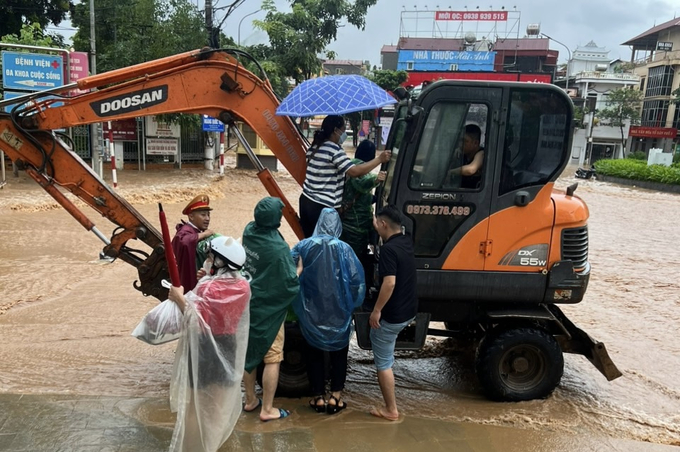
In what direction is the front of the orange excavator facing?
to the viewer's left

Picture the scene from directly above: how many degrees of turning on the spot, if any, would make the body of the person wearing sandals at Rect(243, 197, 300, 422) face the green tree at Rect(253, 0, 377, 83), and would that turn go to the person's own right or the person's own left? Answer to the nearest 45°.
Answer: approximately 45° to the person's own left

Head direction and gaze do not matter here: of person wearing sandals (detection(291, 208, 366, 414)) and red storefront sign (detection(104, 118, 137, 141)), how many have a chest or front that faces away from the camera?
1

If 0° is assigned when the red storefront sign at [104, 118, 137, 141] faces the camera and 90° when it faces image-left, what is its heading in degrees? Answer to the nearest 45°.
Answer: approximately 0°

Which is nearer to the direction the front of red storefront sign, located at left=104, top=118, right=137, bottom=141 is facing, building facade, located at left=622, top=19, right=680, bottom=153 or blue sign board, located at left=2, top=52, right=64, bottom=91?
the blue sign board

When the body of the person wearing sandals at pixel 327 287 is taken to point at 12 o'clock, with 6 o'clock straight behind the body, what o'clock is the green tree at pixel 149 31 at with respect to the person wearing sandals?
The green tree is roughly at 11 o'clock from the person wearing sandals.

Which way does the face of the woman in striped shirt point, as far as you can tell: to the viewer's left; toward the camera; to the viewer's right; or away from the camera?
to the viewer's right

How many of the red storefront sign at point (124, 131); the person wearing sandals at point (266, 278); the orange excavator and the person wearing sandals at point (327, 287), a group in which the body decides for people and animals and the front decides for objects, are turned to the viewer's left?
1

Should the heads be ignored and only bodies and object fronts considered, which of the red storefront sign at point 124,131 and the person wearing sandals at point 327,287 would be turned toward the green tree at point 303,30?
the person wearing sandals

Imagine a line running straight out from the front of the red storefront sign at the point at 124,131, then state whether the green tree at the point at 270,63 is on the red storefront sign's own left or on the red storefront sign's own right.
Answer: on the red storefront sign's own left

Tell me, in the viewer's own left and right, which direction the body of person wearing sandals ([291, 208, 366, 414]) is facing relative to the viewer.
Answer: facing away from the viewer

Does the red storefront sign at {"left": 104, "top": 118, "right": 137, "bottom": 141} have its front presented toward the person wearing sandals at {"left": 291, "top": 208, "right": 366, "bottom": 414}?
yes

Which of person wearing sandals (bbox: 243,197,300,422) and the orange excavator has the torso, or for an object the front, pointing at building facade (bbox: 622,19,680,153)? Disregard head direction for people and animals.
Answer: the person wearing sandals

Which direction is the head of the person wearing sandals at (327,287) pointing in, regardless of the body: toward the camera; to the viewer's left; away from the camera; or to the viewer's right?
away from the camera
